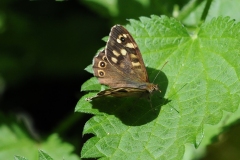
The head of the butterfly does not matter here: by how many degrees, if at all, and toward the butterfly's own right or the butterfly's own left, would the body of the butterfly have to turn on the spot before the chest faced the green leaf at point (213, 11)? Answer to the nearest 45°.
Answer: approximately 45° to the butterfly's own left

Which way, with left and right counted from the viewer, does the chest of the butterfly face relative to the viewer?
facing to the right of the viewer
